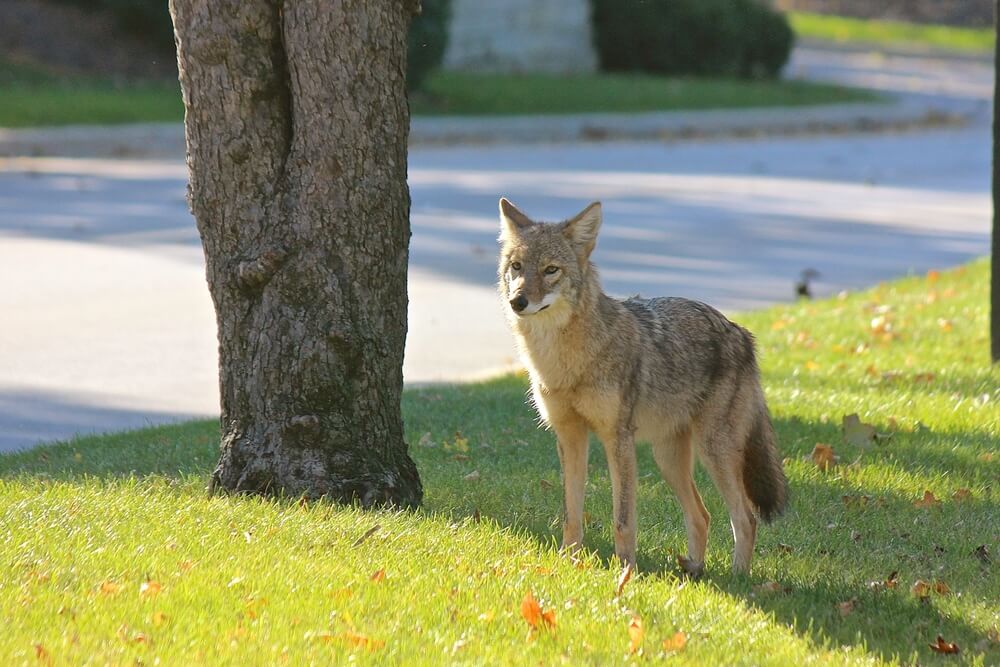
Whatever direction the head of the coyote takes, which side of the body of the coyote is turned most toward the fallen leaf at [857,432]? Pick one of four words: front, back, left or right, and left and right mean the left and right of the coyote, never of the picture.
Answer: back

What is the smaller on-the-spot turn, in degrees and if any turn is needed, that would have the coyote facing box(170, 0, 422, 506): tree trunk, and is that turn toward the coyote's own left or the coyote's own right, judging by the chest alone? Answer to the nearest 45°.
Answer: approximately 45° to the coyote's own right

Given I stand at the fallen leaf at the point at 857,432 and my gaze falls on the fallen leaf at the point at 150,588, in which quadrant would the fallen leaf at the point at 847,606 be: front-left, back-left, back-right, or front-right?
front-left

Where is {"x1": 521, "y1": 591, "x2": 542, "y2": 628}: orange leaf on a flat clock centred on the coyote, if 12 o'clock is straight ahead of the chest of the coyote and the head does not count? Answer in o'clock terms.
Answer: The orange leaf is roughly at 11 o'clock from the coyote.

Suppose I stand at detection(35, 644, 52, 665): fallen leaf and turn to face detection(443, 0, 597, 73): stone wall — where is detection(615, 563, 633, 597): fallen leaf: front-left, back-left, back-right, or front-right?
front-right

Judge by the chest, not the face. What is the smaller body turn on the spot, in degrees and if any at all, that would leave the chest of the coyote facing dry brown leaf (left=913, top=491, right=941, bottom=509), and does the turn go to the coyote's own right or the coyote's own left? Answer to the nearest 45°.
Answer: approximately 180°

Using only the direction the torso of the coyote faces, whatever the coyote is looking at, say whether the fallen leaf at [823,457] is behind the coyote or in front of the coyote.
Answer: behind

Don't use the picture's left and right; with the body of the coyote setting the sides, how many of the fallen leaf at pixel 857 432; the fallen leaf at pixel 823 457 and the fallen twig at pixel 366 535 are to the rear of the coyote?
2

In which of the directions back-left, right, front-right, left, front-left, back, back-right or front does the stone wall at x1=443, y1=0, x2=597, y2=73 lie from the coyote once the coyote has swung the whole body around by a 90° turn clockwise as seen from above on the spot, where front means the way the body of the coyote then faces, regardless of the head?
front-right

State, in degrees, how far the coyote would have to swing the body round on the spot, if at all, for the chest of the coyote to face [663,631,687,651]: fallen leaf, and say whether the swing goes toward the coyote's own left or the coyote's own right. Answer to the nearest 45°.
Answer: approximately 45° to the coyote's own left

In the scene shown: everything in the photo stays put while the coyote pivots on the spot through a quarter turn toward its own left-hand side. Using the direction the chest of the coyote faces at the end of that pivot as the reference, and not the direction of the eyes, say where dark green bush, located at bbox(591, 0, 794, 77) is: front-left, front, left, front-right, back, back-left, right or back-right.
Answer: back-left

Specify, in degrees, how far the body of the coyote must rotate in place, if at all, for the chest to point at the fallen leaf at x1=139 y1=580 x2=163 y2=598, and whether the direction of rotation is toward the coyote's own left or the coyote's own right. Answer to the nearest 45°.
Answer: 0° — it already faces it

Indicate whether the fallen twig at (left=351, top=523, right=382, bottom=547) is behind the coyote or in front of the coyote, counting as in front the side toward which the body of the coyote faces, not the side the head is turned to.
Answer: in front

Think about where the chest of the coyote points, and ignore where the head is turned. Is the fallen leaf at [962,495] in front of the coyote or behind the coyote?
behind

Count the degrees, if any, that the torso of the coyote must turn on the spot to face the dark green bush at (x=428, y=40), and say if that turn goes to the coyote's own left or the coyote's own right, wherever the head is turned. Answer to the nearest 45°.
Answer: approximately 135° to the coyote's own right

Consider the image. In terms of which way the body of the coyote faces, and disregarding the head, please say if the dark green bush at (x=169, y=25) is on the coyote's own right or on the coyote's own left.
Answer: on the coyote's own right
